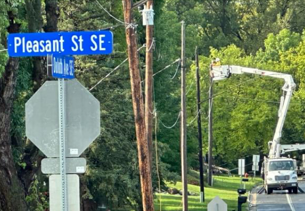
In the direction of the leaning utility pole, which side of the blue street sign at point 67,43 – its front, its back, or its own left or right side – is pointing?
back

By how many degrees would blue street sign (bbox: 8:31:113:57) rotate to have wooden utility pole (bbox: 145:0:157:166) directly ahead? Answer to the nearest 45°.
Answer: approximately 180°

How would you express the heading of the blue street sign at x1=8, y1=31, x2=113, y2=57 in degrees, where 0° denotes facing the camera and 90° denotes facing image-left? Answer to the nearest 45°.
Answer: approximately 0°
